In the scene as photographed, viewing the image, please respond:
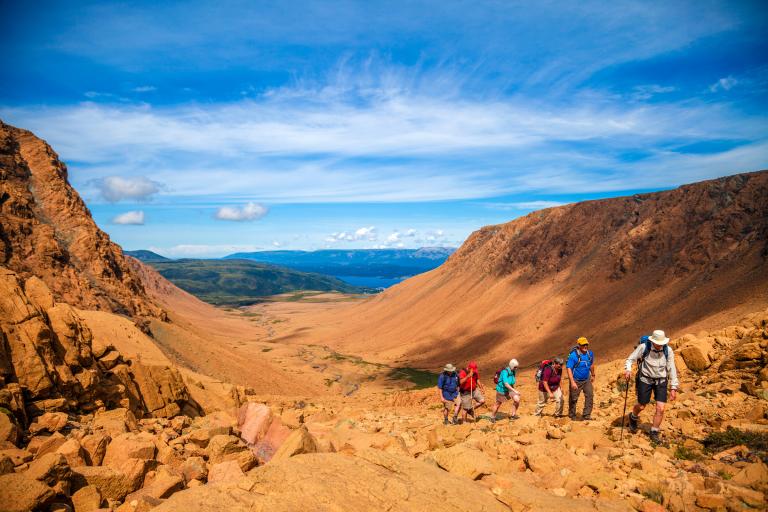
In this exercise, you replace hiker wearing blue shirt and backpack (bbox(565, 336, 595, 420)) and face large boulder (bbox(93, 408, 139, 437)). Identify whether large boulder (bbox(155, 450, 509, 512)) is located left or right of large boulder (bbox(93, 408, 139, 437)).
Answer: left

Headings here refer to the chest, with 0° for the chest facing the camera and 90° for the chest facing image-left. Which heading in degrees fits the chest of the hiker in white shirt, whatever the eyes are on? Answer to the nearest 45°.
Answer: approximately 0°
